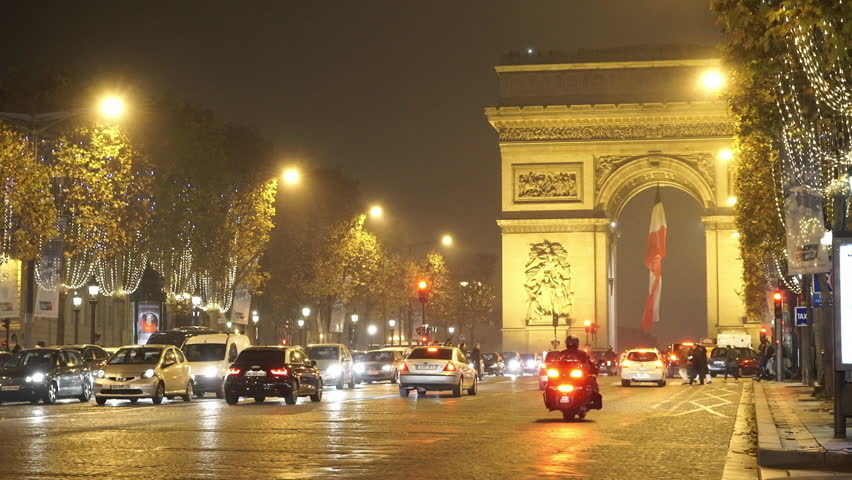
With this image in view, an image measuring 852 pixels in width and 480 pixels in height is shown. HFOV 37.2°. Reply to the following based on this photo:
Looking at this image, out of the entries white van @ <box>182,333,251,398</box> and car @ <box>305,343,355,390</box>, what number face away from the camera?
0

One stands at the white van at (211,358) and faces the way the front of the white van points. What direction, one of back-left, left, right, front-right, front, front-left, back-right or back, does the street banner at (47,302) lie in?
right

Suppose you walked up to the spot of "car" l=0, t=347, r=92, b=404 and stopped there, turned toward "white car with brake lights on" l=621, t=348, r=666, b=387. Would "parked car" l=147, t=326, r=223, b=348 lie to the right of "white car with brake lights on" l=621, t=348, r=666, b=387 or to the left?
left

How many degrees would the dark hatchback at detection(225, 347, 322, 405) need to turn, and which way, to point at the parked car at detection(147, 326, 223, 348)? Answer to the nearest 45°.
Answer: approximately 45° to its left

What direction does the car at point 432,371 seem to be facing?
away from the camera

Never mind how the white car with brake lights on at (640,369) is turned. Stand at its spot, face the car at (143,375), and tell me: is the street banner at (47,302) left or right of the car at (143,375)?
right

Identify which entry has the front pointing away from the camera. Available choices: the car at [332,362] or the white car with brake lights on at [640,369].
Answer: the white car with brake lights on at [640,369]

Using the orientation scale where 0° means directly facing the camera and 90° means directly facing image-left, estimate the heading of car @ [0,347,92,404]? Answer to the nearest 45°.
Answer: approximately 45°

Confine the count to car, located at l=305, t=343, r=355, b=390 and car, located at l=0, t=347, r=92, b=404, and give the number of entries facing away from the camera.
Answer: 0

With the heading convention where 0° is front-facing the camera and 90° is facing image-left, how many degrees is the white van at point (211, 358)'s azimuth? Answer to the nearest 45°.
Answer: approximately 45°

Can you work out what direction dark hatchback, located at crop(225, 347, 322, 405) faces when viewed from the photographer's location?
facing away from the viewer and to the right of the viewer

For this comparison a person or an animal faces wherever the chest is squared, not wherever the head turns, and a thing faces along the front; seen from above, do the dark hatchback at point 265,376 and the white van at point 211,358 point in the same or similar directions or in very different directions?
very different directions

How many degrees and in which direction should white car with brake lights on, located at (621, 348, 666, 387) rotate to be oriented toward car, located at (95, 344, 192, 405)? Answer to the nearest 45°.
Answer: approximately 135° to its left

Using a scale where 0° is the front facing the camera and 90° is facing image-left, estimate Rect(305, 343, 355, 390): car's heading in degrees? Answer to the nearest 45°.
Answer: approximately 45°

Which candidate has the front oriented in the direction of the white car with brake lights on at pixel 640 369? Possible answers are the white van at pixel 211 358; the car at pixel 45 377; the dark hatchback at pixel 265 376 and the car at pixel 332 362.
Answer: the dark hatchback
